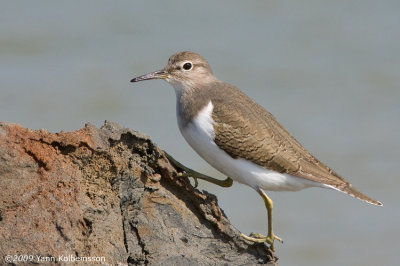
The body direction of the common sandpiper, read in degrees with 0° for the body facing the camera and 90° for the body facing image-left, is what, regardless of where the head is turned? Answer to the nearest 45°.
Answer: approximately 90°
